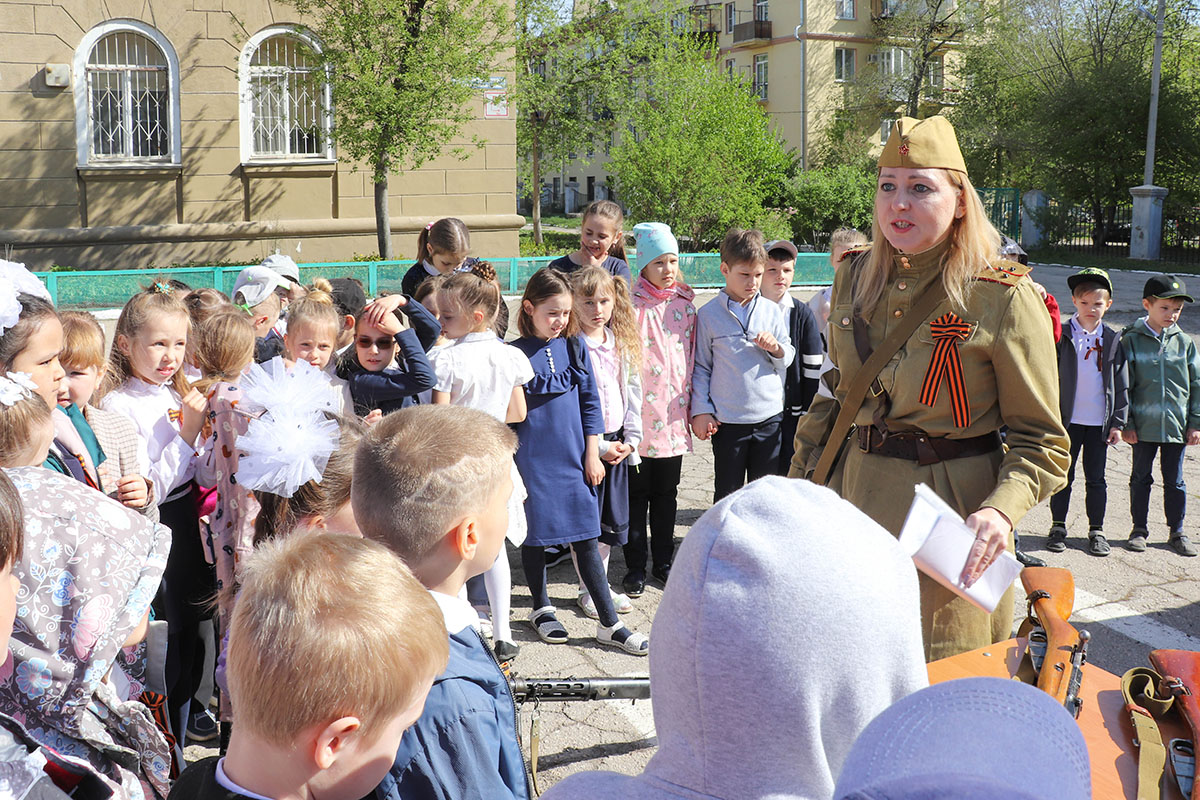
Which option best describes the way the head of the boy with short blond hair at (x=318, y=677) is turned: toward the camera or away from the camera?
away from the camera

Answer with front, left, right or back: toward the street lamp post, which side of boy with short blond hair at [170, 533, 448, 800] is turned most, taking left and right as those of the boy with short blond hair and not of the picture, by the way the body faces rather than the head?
front

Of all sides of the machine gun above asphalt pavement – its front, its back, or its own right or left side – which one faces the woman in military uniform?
back

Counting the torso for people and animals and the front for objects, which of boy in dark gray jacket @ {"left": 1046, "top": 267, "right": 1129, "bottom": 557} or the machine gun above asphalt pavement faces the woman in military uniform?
the boy in dark gray jacket

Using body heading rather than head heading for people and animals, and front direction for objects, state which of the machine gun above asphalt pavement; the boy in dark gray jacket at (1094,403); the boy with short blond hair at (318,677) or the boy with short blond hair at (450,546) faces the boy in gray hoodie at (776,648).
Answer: the boy in dark gray jacket

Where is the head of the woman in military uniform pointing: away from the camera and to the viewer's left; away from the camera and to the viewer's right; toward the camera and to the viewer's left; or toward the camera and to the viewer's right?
toward the camera and to the viewer's left

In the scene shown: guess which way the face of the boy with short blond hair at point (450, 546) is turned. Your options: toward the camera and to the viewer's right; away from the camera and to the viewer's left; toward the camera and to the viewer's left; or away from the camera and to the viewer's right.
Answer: away from the camera and to the viewer's right

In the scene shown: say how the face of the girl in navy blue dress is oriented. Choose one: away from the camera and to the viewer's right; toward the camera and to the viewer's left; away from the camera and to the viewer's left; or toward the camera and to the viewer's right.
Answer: toward the camera and to the viewer's right

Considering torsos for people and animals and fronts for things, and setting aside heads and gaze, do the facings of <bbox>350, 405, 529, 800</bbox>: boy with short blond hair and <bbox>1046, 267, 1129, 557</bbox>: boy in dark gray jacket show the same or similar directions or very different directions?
very different directions

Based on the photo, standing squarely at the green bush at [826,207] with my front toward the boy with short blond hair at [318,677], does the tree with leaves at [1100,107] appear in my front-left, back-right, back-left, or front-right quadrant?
back-left

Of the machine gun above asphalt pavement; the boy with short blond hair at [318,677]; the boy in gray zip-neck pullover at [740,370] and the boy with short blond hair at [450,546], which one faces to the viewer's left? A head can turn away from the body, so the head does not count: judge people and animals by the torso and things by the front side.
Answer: the machine gun above asphalt pavement

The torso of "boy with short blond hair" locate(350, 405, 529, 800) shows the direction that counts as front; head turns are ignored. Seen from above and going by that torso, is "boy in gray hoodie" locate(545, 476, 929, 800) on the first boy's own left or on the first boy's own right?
on the first boy's own right

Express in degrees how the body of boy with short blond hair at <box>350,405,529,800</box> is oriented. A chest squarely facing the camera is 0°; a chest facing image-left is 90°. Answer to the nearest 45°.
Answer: approximately 225°

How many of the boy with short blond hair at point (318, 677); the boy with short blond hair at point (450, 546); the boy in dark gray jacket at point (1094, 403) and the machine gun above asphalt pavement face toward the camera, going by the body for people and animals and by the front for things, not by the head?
1

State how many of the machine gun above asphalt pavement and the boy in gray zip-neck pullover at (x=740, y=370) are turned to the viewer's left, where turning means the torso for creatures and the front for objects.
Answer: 1

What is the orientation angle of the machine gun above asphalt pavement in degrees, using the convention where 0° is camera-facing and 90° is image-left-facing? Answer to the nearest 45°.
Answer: approximately 90°

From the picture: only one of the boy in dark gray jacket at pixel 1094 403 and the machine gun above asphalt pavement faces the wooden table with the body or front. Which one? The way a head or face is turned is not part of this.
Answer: the boy in dark gray jacket

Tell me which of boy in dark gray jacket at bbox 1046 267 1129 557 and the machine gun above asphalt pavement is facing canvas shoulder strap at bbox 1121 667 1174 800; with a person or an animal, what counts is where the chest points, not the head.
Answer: the boy in dark gray jacket

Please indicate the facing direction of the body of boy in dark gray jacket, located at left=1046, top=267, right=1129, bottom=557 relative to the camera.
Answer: toward the camera

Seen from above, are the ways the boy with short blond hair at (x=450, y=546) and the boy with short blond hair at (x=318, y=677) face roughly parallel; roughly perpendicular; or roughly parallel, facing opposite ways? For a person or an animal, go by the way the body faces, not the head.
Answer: roughly parallel

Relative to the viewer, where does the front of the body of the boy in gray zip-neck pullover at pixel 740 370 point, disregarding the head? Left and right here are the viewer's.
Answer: facing the viewer and to the right of the viewer

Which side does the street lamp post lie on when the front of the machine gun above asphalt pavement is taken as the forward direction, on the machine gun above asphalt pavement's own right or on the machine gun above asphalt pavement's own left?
on the machine gun above asphalt pavement's own right

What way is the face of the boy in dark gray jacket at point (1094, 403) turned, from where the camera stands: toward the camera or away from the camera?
toward the camera
